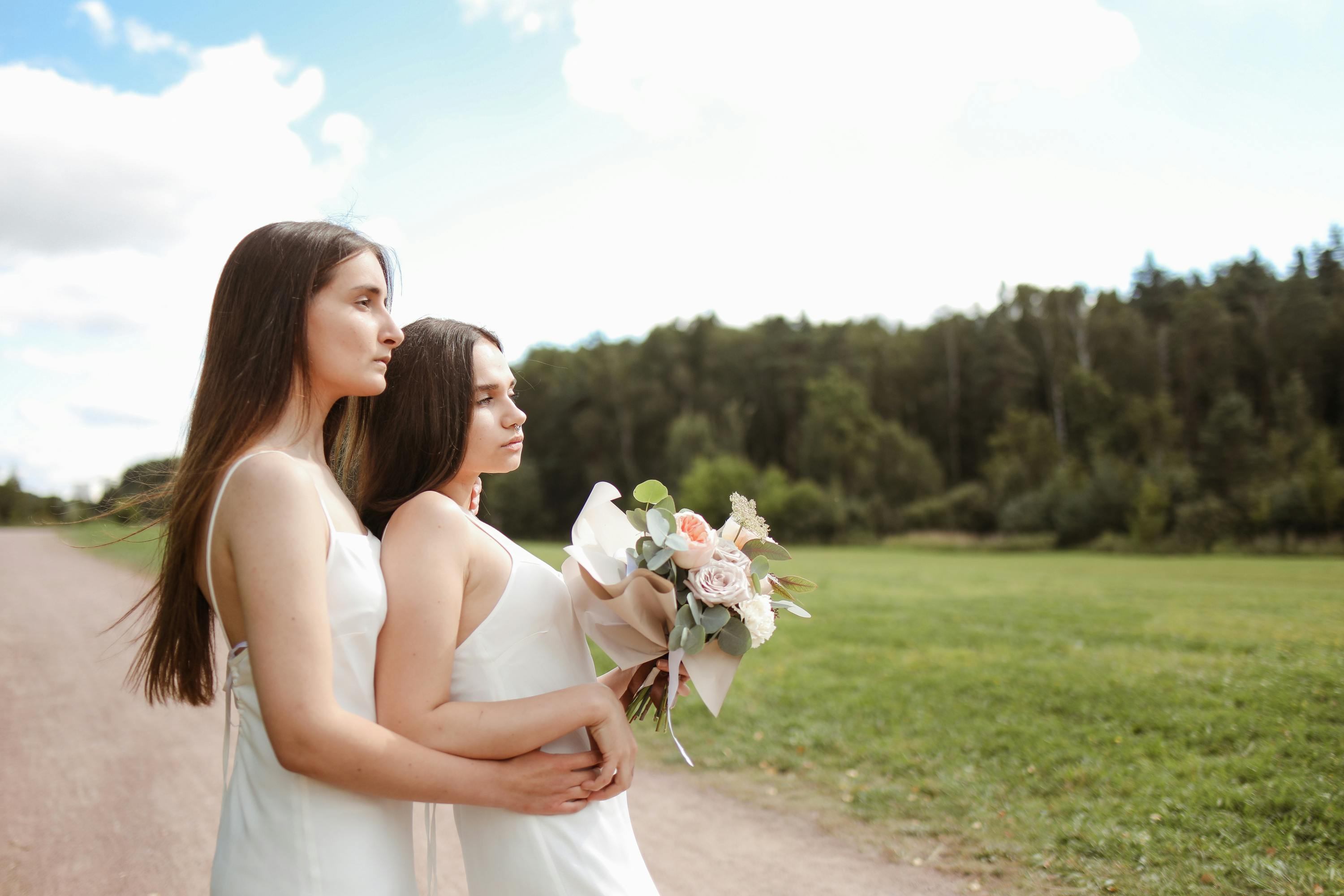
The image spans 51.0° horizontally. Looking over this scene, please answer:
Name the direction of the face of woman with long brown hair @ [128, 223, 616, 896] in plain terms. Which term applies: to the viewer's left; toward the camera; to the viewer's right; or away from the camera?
to the viewer's right

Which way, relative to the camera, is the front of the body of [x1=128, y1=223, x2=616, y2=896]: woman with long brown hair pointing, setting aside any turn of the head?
to the viewer's right

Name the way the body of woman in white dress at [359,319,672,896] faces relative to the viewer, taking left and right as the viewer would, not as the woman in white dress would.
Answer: facing to the right of the viewer

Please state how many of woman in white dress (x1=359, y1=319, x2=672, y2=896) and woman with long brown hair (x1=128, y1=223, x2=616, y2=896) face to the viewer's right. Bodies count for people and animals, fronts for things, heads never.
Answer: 2

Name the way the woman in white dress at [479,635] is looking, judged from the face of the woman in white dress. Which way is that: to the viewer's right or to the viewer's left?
to the viewer's right
